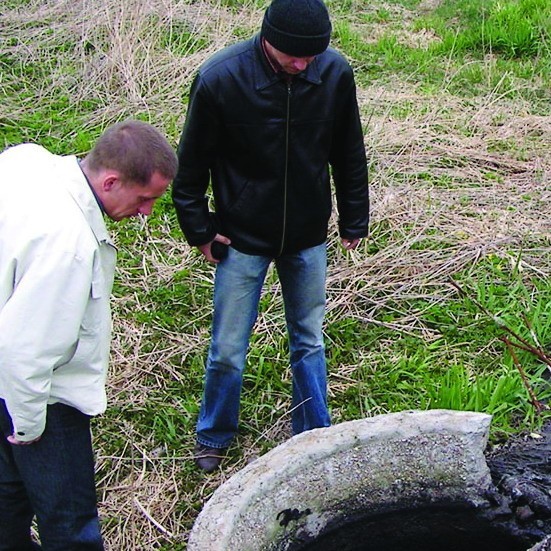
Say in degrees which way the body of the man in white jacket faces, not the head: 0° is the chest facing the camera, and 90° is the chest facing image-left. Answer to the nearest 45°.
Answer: approximately 270°
